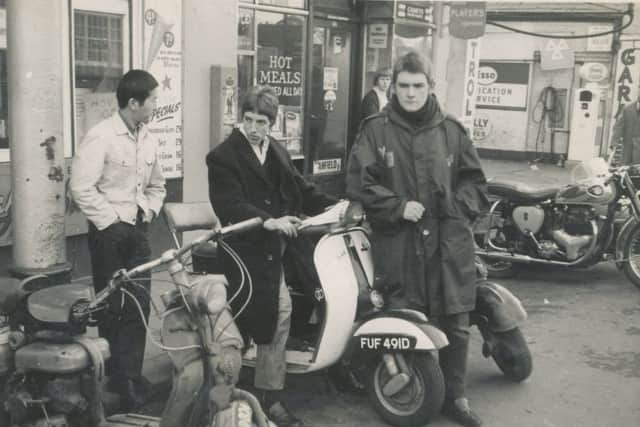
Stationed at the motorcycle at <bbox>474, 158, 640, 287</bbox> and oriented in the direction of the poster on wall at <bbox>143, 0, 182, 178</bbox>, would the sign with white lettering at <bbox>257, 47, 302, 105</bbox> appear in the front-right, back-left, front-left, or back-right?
front-right

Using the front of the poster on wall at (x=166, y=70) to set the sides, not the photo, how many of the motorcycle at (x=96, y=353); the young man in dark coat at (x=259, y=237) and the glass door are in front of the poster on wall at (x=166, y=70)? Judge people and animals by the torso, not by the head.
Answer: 2

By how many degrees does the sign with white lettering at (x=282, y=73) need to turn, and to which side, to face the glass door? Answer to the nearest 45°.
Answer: approximately 135° to its left

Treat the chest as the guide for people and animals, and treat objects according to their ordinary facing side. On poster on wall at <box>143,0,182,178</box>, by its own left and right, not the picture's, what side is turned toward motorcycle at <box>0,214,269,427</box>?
front

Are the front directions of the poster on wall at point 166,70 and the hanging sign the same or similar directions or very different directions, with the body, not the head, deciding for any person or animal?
same or similar directions

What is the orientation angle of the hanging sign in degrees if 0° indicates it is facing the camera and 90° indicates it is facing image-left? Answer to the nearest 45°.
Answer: approximately 0°

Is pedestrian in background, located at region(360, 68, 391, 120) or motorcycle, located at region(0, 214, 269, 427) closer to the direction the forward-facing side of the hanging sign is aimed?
the motorcycle

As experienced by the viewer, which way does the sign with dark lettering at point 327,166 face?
facing the viewer

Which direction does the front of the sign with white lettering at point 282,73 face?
toward the camera

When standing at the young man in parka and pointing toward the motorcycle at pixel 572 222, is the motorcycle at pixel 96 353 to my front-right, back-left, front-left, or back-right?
back-left

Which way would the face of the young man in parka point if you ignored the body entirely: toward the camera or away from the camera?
toward the camera

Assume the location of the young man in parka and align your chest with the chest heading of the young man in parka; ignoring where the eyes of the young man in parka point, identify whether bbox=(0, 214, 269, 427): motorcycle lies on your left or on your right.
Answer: on your right

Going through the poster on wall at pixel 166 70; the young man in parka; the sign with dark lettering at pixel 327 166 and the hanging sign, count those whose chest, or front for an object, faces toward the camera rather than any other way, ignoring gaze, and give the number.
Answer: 4

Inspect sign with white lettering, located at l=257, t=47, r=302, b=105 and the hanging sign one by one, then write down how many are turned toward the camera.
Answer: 2
